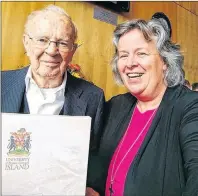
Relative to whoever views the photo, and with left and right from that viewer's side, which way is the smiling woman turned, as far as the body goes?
facing the viewer and to the left of the viewer

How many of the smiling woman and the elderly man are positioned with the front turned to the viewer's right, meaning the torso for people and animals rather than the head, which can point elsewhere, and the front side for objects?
0

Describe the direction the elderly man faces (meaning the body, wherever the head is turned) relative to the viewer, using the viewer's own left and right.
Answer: facing the viewer
